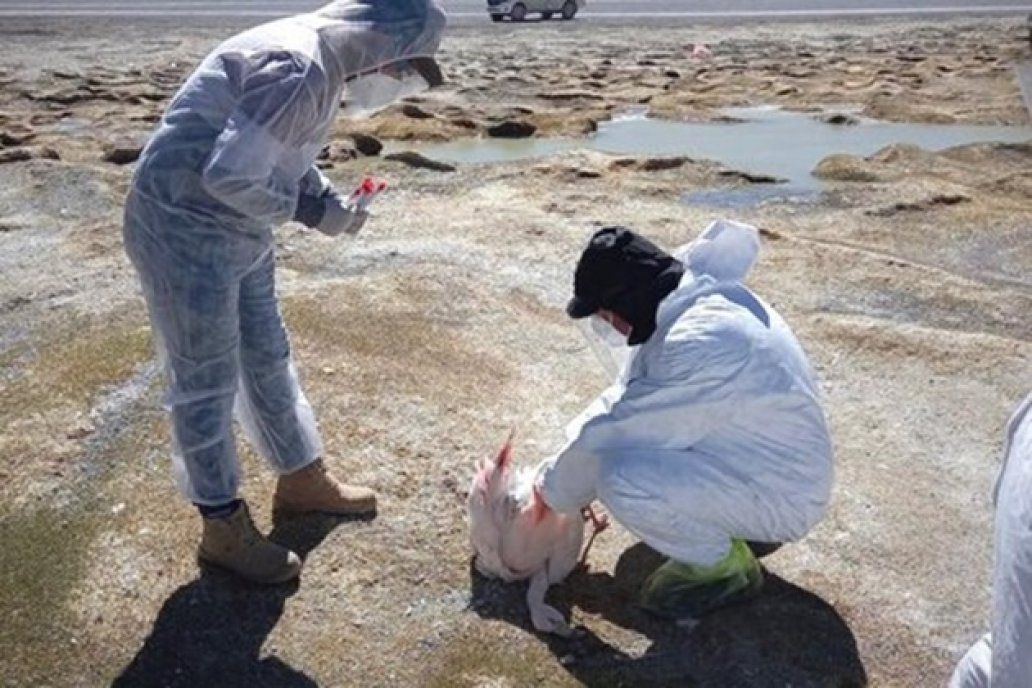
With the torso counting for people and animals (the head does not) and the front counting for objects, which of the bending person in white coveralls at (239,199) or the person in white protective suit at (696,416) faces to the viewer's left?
the person in white protective suit

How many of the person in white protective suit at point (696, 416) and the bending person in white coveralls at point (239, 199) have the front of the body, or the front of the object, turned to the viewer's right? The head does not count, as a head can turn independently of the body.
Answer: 1

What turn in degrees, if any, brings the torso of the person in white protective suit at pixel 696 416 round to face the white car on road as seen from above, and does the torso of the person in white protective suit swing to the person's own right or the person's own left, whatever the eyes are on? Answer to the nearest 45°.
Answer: approximately 90° to the person's own right

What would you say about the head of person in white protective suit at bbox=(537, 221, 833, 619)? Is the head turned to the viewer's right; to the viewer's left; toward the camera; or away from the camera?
to the viewer's left

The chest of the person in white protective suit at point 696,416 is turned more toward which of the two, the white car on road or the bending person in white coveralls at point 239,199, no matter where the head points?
the bending person in white coveralls

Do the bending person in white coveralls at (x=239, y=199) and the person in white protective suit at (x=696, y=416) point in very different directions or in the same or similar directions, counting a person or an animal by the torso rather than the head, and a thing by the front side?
very different directions

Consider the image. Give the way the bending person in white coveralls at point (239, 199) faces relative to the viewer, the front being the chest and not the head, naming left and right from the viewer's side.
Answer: facing to the right of the viewer

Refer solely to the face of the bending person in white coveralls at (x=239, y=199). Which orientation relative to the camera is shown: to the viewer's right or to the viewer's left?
to the viewer's right

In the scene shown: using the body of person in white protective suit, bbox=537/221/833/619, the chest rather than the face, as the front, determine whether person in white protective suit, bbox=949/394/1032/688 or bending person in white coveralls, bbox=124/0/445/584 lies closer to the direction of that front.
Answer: the bending person in white coveralls

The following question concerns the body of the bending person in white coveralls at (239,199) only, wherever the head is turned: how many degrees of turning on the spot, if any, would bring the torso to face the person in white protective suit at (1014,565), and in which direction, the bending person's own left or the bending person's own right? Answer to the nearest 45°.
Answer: approximately 45° to the bending person's own right

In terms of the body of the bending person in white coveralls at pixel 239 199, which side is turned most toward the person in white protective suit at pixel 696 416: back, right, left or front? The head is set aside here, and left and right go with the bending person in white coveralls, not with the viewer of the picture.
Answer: front

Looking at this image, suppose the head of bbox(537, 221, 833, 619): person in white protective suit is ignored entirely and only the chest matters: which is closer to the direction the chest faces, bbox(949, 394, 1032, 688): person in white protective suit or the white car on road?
the white car on road

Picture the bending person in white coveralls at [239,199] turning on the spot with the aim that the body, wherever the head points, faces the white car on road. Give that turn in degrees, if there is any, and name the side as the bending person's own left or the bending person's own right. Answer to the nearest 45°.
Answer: approximately 90° to the bending person's own left

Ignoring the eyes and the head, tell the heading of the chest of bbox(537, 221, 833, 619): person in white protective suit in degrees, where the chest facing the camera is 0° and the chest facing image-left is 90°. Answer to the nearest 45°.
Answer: approximately 90°

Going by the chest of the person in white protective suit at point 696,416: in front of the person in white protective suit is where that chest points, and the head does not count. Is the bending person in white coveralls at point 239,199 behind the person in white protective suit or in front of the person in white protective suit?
in front
